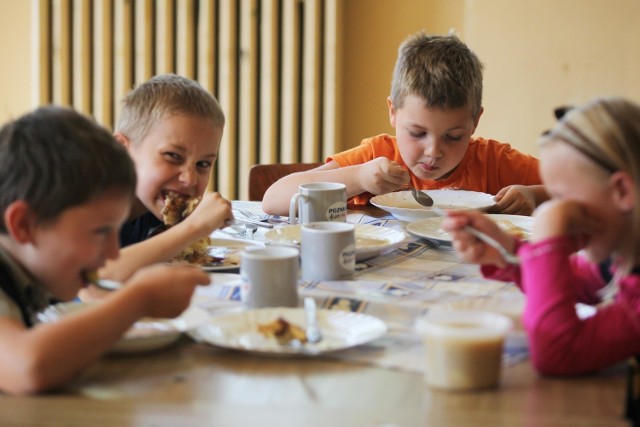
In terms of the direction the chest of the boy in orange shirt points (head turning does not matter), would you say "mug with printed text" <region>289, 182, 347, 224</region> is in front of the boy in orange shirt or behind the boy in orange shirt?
in front

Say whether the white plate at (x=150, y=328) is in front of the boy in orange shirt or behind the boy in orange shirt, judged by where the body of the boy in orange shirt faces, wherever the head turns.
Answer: in front

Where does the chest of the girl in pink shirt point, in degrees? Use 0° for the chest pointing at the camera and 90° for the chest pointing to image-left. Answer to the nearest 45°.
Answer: approximately 90°

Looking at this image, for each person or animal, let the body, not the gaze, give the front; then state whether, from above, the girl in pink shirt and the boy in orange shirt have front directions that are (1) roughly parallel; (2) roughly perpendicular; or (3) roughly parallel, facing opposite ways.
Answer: roughly perpendicular

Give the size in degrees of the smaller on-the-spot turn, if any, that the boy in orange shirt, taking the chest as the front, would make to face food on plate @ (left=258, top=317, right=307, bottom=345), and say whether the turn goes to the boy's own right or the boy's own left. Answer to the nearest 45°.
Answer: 0° — they already face it

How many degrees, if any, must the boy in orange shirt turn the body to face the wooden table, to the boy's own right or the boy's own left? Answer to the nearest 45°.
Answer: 0° — they already face it

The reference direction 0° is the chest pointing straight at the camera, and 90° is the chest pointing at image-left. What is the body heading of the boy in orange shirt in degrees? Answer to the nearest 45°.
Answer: approximately 0°

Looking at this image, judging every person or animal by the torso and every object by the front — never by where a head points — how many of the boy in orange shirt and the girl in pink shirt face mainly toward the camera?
1
